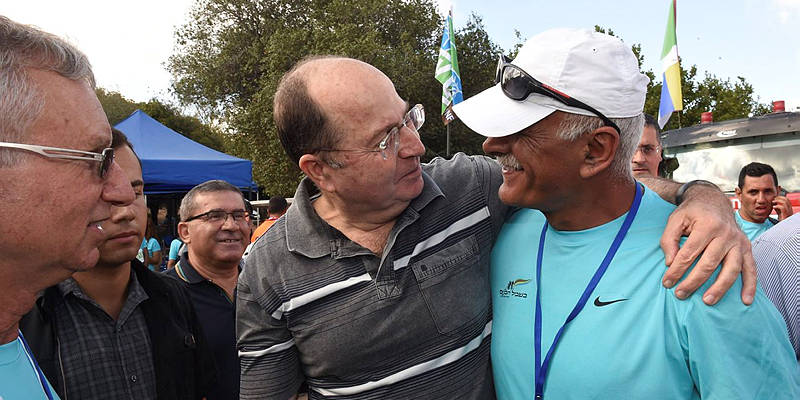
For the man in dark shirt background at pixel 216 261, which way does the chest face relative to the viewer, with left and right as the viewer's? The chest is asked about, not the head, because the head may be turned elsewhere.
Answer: facing the viewer and to the right of the viewer

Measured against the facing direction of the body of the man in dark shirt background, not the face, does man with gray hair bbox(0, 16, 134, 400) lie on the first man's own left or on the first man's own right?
on the first man's own right

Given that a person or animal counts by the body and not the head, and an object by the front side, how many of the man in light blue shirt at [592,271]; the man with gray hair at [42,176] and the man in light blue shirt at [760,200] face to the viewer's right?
1

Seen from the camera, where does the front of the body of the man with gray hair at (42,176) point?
to the viewer's right

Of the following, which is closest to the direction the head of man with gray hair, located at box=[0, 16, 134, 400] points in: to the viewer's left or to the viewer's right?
to the viewer's right

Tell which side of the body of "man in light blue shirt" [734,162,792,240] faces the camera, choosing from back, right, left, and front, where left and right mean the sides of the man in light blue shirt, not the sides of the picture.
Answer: front

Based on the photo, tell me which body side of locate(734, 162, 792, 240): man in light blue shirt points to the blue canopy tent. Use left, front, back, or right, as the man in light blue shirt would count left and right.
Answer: right

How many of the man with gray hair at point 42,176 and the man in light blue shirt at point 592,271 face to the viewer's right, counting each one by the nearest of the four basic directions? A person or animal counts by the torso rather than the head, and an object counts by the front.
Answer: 1

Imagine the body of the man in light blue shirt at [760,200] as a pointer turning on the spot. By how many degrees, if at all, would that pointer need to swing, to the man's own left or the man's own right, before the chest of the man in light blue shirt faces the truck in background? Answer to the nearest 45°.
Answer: approximately 180°

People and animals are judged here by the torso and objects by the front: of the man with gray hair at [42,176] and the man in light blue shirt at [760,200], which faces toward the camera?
the man in light blue shirt

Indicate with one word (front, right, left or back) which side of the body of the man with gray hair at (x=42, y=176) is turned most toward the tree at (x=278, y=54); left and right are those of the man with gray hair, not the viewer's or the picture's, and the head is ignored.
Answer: left

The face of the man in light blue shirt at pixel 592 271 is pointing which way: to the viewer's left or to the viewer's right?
to the viewer's left

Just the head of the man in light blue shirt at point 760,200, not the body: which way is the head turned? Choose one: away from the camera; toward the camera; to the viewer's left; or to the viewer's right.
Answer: toward the camera

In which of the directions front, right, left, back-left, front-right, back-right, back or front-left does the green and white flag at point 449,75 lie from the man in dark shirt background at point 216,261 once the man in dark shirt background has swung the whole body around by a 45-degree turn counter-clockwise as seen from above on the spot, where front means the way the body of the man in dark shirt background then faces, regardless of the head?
front-left

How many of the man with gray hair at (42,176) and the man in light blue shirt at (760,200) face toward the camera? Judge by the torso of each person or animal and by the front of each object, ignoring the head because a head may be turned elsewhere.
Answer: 1

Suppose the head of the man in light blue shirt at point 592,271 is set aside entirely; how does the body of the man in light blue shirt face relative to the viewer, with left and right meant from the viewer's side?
facing the viewer and to the left of the viewer
